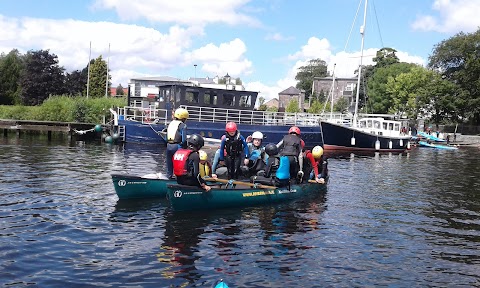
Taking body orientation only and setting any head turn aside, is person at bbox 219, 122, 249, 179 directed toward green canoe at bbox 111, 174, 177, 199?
no

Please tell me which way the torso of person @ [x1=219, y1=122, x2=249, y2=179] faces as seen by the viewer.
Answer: toward the camera

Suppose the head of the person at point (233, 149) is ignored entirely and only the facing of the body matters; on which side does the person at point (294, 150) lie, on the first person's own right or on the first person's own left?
on the first person's own left
